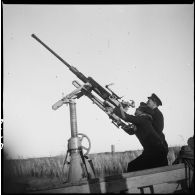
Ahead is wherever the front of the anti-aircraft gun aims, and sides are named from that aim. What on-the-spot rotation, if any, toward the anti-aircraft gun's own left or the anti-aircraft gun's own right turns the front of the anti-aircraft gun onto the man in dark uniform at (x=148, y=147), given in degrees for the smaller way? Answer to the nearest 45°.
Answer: approximately 135° to the anti-aircraft gun's own left

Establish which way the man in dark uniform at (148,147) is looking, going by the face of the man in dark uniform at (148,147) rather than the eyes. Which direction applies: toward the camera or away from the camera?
away from the camera

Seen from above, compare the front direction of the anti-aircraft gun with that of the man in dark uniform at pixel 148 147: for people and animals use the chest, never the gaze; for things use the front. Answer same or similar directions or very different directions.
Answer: same or similar directions

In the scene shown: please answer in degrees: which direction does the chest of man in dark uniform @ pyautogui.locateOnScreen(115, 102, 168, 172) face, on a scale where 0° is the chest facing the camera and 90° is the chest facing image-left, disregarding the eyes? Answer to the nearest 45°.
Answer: approximately 90°

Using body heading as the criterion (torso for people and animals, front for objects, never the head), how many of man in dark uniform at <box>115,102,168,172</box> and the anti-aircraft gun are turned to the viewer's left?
2

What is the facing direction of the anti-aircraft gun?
to the viewer's left
